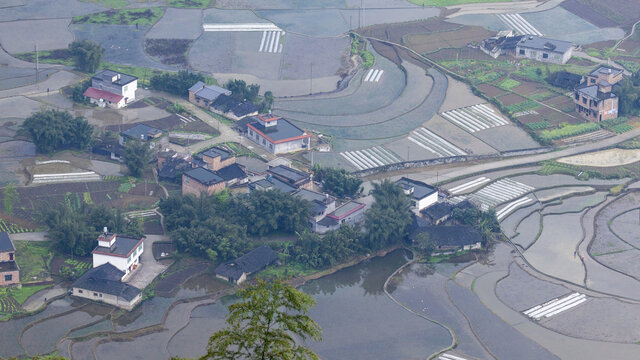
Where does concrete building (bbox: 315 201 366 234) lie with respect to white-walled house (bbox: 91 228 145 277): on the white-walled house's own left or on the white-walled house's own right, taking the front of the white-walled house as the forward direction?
on the white-walled house's own left

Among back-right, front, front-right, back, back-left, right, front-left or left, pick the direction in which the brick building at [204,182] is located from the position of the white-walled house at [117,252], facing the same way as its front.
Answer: left

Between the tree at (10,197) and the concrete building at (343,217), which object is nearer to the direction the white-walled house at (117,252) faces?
the concrete building

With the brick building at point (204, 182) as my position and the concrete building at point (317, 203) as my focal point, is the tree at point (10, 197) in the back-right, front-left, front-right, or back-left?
back-right

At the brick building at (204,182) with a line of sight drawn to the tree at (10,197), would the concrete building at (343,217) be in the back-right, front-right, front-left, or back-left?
back-left

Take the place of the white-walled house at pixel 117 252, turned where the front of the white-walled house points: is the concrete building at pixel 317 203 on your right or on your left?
on your left

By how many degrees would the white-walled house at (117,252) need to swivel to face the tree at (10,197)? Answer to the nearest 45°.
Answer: approximately 180°

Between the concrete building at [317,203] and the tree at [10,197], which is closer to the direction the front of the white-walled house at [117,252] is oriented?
the concrete building

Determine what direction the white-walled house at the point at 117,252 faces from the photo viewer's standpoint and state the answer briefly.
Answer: facing the viewer and to the right of the viewer

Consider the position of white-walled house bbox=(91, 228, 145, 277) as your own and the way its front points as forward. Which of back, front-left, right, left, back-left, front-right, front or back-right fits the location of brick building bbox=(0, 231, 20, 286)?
back-right
